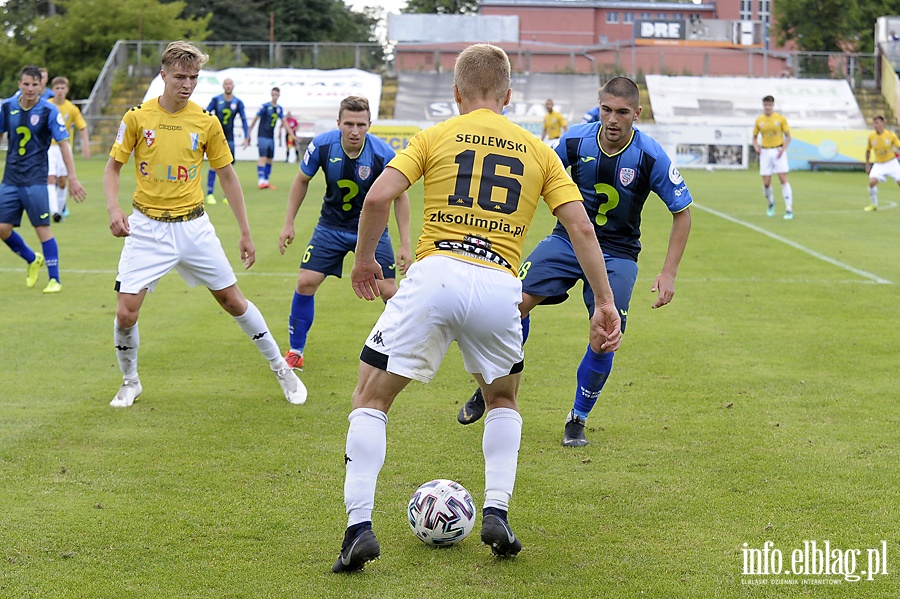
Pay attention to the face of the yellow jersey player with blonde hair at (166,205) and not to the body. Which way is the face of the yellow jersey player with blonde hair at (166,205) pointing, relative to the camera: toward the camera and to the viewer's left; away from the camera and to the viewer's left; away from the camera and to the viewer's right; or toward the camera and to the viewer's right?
toward the camera and to the viewer's right

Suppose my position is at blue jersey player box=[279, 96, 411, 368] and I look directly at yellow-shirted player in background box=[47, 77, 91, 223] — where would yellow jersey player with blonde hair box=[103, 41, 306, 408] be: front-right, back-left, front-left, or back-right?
back-left

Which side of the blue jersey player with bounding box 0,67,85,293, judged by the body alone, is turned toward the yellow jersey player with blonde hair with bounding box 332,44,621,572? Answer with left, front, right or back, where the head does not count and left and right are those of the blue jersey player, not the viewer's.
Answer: front

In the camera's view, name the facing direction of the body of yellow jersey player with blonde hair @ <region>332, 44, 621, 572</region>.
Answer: away from the camera

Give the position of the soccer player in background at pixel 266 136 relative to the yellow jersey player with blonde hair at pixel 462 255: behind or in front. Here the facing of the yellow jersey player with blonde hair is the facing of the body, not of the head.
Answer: in front

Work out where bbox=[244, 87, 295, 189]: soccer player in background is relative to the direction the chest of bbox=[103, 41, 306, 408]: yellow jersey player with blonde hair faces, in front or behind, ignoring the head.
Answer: behind

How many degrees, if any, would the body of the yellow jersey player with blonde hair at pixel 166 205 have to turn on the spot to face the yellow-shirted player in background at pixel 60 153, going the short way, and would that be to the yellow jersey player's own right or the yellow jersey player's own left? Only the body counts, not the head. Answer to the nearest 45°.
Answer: approximately 180°
